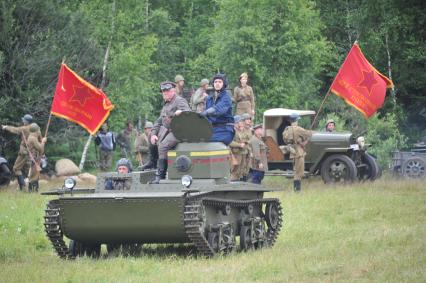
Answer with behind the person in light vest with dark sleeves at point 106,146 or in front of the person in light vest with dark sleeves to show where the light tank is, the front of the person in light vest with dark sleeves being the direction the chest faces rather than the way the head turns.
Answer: in front

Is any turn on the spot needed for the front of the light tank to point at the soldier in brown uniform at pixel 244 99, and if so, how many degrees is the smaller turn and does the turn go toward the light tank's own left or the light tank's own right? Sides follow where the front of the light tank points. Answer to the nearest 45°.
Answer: approximately 135° to the light tank's own right

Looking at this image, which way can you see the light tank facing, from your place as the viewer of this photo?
facing the viewer and to the left of the viewer

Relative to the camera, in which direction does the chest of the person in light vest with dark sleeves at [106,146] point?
toward the camera

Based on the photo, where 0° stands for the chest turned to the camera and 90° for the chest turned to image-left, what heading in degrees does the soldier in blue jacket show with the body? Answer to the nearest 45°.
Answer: approximately 45°

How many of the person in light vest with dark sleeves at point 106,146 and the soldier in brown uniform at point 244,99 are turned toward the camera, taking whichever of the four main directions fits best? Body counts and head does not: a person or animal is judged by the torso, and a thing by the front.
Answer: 2

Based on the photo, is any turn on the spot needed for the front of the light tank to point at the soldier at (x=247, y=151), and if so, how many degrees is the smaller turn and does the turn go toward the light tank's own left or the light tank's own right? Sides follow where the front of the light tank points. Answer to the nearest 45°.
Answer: approximately 135° to the light tank's own right

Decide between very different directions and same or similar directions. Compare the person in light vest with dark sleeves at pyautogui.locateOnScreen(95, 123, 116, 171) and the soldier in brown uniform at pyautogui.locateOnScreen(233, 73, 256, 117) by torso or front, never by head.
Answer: same or similar directions

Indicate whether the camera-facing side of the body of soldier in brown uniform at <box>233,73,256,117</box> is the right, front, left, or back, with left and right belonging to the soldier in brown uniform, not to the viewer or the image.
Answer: front

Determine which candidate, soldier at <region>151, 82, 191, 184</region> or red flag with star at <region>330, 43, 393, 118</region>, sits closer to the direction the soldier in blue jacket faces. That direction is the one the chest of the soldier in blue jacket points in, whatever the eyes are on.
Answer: the soldier
